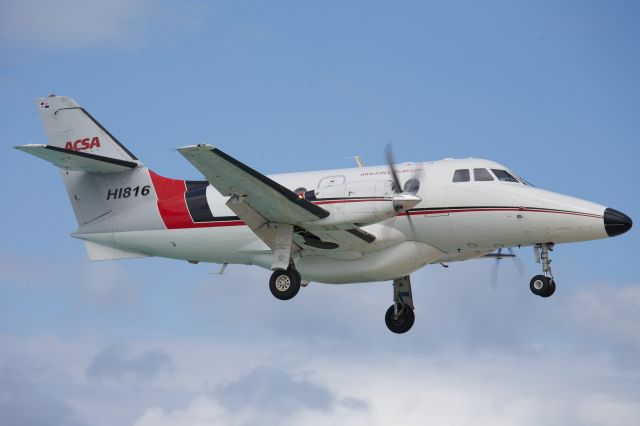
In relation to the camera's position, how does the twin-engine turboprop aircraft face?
facing the viewer and to the right of the viewer
